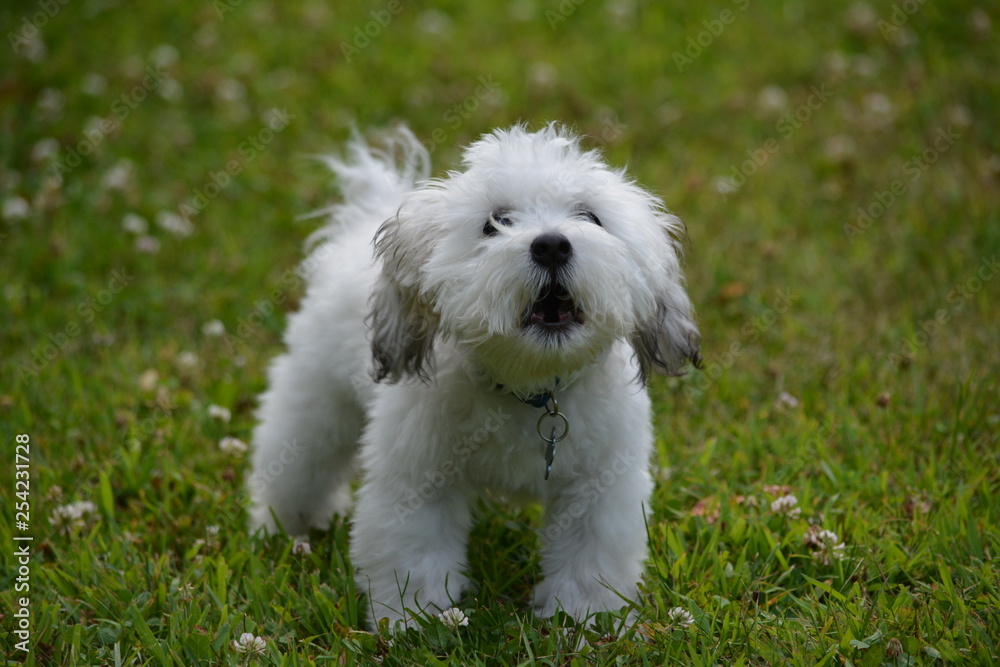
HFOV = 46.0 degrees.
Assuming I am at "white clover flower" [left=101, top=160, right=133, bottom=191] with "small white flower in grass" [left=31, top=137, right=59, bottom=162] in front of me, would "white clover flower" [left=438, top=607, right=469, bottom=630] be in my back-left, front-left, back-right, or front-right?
back-left

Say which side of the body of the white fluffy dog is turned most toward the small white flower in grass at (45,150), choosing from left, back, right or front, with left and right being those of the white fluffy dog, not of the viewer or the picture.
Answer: back

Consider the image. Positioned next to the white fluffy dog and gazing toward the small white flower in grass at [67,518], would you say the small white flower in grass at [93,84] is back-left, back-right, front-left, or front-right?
front-right

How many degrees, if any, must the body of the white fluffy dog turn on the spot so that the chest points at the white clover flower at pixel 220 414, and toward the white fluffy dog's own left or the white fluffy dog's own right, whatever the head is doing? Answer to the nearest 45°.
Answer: approximately 180°

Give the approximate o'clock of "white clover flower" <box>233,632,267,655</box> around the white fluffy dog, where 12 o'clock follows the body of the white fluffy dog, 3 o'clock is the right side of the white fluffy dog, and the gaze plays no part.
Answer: The white clover flower is roughly at 3 o'clock from the white fluffy dog.

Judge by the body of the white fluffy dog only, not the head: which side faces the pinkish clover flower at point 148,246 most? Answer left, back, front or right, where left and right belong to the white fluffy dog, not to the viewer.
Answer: back

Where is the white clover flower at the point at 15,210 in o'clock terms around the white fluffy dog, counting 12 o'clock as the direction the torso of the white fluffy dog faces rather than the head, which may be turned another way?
The white clover flower is roughly at 6 o'clock from the white fluffy dog.

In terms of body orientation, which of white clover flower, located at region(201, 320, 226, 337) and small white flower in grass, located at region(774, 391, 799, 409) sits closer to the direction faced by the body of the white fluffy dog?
the small white flower in grass

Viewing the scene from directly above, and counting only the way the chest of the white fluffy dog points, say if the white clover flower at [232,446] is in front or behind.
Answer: behind

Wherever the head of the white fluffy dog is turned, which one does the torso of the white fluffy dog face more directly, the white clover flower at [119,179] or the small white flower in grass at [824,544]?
the small white flower in grass

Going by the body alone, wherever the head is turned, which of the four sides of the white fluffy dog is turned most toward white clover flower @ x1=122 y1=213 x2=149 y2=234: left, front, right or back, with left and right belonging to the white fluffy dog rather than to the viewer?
back

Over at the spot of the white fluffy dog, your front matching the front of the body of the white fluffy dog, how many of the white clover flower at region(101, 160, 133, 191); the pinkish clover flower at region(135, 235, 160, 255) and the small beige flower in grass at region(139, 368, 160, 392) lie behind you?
3

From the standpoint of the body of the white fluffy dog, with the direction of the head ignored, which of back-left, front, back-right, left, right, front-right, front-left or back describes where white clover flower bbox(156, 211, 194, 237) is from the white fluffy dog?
back

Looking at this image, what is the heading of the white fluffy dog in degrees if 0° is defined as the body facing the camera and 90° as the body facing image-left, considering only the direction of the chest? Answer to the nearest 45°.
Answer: approximately 315°

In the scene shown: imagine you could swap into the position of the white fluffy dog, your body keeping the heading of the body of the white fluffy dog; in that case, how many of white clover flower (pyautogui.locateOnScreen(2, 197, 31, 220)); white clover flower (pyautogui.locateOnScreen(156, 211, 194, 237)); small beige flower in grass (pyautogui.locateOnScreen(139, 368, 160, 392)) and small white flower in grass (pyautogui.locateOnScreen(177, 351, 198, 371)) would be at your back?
4

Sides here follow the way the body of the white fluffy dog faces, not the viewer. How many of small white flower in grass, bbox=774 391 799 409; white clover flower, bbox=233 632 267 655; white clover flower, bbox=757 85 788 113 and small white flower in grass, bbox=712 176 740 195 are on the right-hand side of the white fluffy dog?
1

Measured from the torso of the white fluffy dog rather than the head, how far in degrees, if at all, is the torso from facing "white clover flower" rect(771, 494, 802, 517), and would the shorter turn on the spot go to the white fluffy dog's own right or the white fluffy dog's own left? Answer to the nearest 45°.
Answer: approximately 45° to the white fluffy dog's own left
